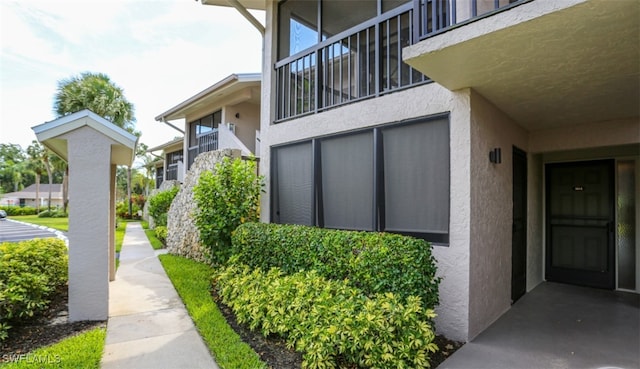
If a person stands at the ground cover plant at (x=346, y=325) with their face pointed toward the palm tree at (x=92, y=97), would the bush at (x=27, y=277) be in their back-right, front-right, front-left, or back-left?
front-left

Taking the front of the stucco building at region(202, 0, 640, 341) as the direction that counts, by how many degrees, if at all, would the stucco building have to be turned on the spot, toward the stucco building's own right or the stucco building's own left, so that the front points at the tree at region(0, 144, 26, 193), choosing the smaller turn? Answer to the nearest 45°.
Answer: approximately 45° to the stucco building's own right

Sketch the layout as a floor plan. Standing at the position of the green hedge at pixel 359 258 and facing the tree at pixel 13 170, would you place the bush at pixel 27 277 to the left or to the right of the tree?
left

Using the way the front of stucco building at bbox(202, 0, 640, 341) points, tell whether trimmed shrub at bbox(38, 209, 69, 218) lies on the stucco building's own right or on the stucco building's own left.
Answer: on the stucco building's own right

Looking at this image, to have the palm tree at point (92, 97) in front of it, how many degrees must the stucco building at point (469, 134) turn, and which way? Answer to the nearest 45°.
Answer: approximately 90° to its right

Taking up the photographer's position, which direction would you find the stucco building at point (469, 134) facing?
facing the viewer and to the left of the viewer

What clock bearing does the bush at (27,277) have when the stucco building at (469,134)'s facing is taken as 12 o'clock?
The bush is roughly at 1 o'clock from the stucco building.

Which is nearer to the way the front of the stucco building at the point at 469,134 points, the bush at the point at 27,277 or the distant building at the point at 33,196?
the bush

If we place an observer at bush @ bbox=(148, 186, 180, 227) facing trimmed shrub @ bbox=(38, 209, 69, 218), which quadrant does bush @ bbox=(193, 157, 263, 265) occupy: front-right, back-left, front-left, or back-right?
back-left

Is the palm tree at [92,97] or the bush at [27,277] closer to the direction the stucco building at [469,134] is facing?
the bush
